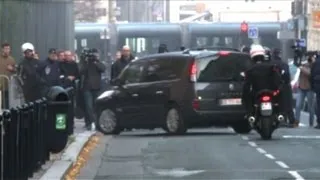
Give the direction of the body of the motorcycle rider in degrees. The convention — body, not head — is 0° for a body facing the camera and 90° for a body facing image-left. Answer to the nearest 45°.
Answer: approximately 180°

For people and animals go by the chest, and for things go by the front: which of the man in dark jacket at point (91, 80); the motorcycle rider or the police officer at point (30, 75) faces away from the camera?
the motorcycle rider

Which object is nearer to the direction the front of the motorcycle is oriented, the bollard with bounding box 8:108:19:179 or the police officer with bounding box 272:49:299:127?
the police officer

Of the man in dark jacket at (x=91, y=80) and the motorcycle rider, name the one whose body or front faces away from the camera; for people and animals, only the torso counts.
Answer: the motorcycle rider

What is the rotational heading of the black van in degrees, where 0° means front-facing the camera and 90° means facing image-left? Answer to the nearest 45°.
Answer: approximately 135°

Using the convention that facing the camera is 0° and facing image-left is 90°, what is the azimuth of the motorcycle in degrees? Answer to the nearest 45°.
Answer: approximately 180°

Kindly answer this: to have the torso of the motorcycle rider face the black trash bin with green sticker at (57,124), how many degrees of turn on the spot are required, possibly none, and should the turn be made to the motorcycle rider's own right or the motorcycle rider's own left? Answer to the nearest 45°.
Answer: approximately 135° to the motorcycle rider's own left

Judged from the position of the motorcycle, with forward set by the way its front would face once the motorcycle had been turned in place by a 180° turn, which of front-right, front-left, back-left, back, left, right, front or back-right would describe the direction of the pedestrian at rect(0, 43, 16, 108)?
right

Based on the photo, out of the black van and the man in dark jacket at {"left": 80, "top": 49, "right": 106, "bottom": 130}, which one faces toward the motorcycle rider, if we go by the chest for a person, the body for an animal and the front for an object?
the man in dark jacket
